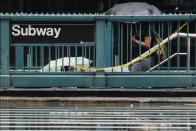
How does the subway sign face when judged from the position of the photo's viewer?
facing the viewer
